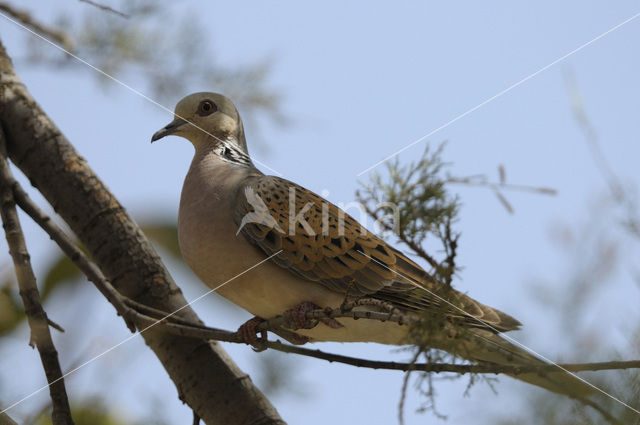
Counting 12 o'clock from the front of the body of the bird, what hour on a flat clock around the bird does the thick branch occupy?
The thick branch is roughly at 12 o'clock from the bird.

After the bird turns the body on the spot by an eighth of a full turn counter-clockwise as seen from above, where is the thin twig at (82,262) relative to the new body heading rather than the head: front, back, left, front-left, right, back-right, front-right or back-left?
front

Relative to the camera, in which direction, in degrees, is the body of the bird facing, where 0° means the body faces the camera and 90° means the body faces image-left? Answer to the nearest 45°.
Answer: approximately 90°

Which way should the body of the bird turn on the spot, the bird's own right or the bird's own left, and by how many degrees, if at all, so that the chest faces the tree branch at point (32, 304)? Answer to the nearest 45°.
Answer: approximately 45° to the bird's own left

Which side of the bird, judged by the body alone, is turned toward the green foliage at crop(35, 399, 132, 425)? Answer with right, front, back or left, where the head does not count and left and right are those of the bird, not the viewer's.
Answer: front
